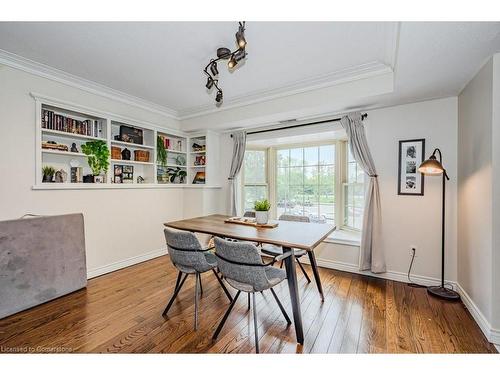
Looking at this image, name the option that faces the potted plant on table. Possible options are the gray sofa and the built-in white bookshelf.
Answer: the built-in white bookshelf

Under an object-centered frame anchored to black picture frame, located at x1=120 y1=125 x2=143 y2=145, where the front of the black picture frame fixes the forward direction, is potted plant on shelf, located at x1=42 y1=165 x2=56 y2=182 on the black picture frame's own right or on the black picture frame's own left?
on the black picture frame's own right

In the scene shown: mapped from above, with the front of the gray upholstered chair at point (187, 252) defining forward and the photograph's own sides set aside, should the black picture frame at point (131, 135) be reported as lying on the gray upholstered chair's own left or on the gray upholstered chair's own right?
on the gray upholstered chair's own left

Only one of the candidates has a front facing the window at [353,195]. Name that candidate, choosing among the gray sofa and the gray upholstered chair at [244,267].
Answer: the gray upholstered chair

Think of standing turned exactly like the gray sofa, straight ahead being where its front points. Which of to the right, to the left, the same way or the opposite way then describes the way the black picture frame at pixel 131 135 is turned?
the opposite way

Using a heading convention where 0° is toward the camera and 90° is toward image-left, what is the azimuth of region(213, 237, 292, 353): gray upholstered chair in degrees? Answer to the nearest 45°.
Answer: approximately 225°

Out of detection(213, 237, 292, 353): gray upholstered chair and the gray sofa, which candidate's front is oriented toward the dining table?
the gray upholstered chair

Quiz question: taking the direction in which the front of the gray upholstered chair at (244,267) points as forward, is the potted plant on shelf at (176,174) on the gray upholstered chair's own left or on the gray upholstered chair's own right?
on the gray upholstered chair's own left

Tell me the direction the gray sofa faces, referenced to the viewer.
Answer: facing away from the viewer and to the left of the viewer

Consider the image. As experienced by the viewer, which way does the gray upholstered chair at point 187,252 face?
facing away from the viewer and to the right of the viewer

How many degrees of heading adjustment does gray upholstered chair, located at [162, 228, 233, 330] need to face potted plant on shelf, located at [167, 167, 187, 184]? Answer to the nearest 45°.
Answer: approximately 45° to its left
